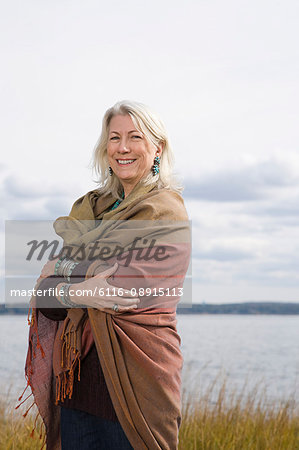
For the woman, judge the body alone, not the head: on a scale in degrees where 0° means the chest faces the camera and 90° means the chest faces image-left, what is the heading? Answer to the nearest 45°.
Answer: approximately 45°
